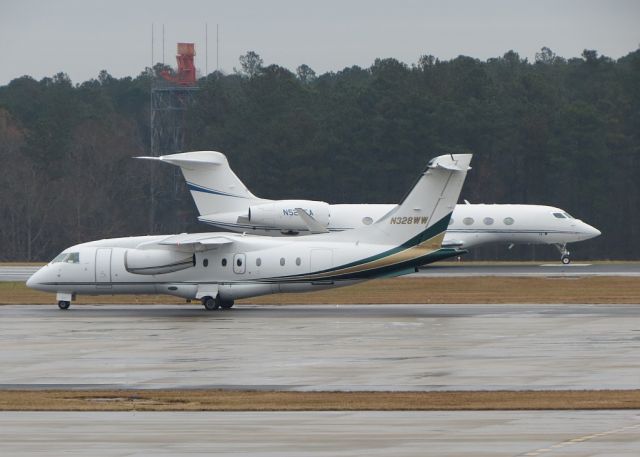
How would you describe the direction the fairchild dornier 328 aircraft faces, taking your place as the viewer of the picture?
facing to the left of the viewer
